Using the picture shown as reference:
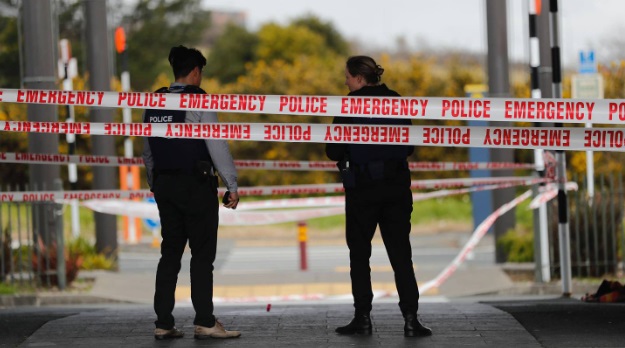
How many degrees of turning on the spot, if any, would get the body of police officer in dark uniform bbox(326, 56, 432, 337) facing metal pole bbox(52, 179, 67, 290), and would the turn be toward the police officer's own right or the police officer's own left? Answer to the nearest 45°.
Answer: approximately 45° to the police officer's own left

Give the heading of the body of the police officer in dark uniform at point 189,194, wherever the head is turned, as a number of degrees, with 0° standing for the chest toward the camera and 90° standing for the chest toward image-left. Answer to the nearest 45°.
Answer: approximately 225°

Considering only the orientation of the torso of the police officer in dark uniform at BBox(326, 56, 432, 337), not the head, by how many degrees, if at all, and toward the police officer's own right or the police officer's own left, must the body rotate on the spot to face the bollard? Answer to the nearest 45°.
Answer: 0° — they already face it

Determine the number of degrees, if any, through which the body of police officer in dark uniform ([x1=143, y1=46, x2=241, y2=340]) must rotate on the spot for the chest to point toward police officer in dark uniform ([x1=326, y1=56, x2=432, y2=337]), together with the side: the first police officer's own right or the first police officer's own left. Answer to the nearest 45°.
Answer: approximately 45° to the first police officer's own right

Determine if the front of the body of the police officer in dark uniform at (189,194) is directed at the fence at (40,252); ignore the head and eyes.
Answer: no

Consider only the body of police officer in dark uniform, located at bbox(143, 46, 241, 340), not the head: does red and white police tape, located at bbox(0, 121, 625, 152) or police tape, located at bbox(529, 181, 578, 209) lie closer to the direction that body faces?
the police tape

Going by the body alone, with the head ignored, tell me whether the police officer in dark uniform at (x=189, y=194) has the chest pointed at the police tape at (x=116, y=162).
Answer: no

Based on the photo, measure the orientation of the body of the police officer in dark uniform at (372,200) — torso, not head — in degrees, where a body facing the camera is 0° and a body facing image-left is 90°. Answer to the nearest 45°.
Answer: approximately 180°

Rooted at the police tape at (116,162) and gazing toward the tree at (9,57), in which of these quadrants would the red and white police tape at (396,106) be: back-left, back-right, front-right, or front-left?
back-right

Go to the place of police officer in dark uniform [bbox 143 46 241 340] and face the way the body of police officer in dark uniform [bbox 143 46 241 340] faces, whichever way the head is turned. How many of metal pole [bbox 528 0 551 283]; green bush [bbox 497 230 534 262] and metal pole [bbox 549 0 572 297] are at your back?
0

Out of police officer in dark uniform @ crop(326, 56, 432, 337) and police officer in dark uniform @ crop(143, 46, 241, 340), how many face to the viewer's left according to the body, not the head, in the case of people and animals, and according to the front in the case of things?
0

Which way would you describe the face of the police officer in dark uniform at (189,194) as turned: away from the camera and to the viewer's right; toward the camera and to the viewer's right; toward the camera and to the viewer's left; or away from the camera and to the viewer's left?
away from the camera and to the viewer's right
